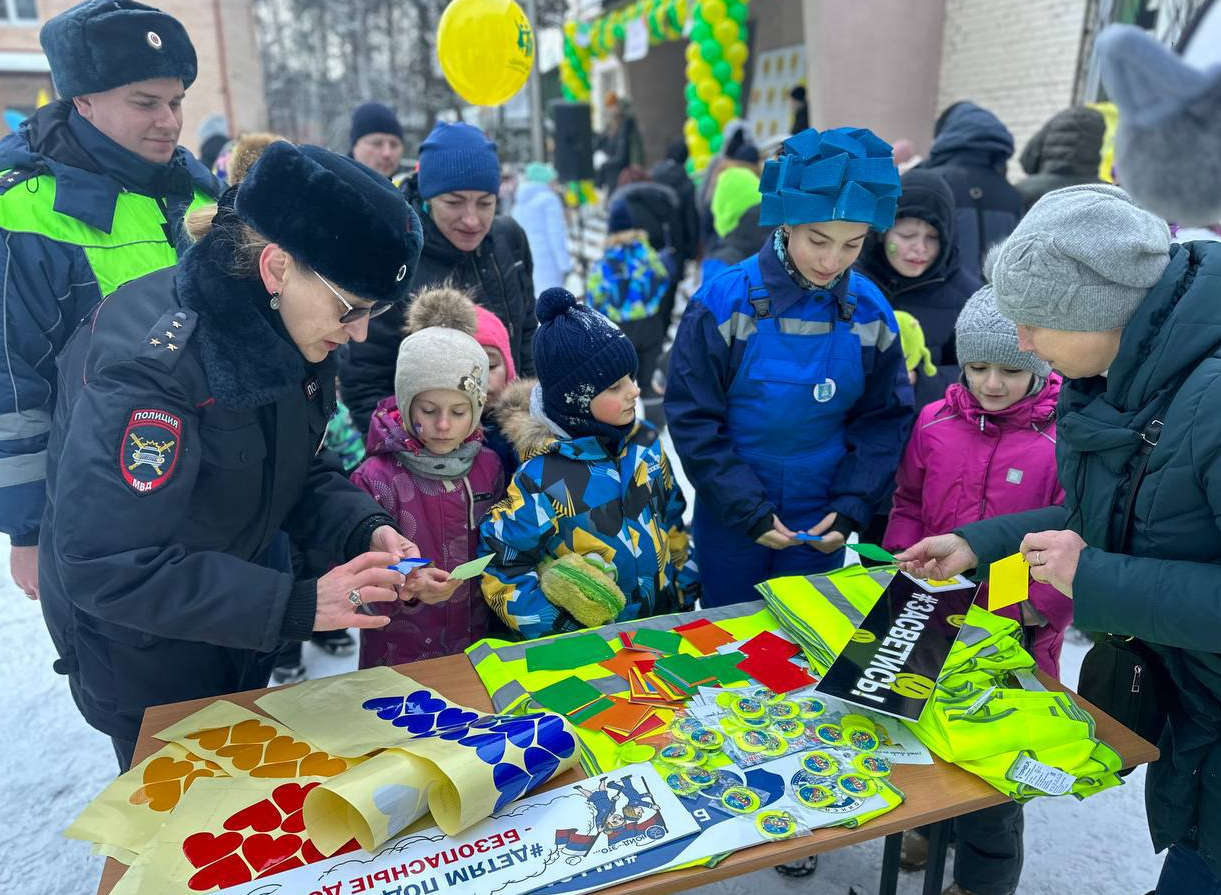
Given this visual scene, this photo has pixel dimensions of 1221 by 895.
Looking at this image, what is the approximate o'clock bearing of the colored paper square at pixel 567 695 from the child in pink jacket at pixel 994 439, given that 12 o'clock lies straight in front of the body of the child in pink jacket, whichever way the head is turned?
The colored paper square is roughly at 1 o'clock from the child in pink jacket.

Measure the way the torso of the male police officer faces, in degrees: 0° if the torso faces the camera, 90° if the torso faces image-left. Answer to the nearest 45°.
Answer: approximately 315°

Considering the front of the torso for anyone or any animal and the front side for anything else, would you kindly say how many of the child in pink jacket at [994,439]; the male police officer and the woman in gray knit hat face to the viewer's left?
1

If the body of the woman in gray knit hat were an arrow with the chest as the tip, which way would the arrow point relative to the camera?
to the viewer's left

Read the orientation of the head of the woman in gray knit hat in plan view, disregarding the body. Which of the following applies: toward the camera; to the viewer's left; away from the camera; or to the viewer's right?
to the viewer's left

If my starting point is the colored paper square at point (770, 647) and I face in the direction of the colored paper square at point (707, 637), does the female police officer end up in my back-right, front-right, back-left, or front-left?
front-left

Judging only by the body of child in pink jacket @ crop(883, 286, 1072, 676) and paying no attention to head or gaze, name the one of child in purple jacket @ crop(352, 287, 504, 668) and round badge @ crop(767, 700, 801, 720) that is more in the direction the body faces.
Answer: the round badge

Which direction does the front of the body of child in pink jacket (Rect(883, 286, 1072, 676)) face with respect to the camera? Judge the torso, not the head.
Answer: toward the camera

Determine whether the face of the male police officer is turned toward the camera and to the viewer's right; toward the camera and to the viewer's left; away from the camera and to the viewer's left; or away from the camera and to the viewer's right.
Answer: toward the camera and to the viewer's right

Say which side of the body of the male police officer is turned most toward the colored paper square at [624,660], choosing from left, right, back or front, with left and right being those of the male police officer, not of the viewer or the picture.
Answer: front

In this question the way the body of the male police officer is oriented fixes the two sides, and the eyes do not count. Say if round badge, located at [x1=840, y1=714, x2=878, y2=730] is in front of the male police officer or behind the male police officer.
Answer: in front

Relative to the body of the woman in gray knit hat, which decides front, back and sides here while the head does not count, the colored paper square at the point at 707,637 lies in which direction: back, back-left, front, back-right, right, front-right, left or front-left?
front

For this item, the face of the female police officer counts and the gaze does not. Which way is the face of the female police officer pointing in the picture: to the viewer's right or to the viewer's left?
to the viewer's right

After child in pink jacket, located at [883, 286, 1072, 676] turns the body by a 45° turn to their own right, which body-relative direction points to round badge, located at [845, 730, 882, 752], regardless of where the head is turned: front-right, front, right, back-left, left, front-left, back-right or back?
front-left

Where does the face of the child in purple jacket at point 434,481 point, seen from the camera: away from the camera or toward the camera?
toward the camera
